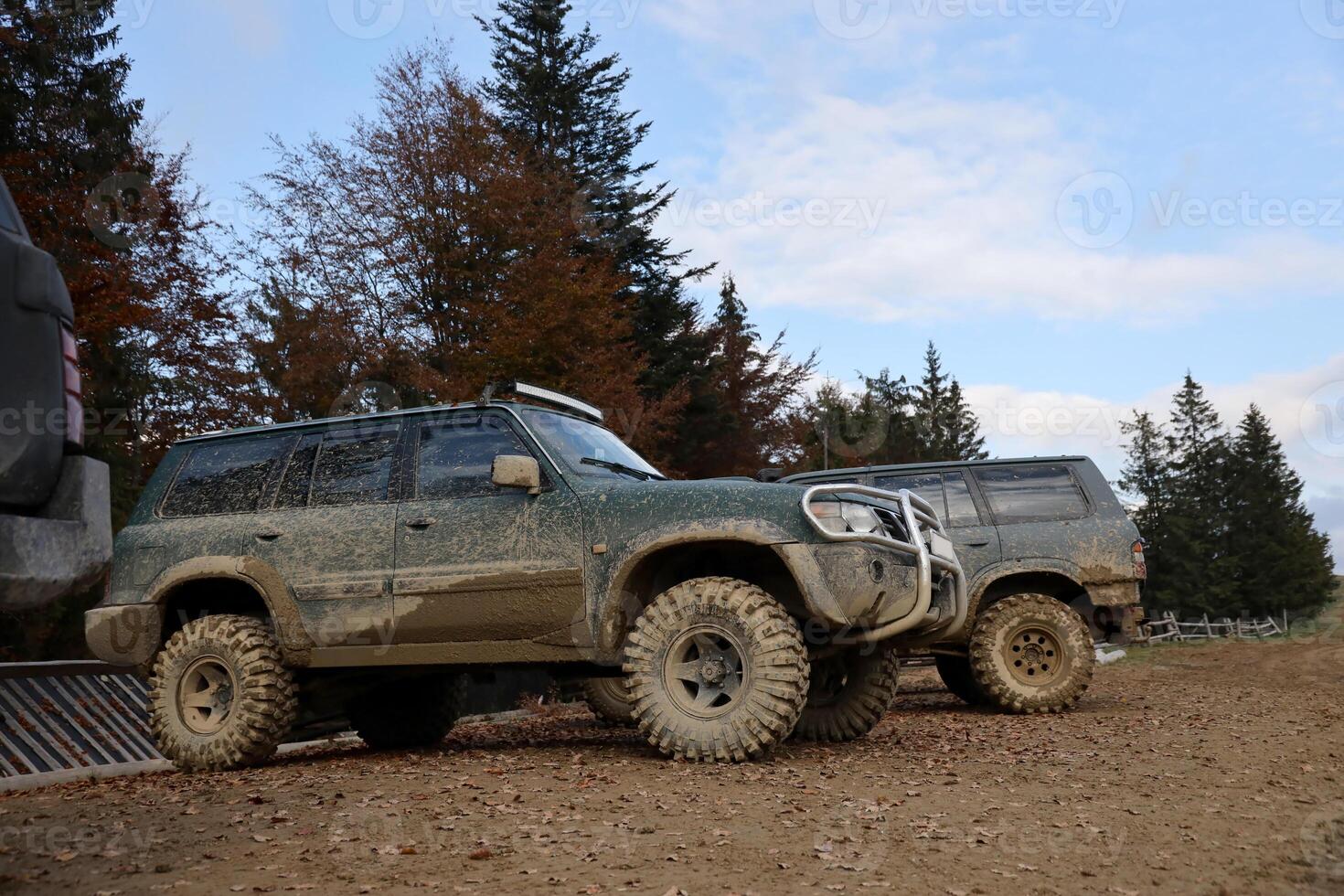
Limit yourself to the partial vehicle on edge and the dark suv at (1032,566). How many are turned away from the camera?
1

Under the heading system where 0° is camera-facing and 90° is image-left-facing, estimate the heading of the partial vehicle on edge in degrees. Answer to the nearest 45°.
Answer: approximately 180°

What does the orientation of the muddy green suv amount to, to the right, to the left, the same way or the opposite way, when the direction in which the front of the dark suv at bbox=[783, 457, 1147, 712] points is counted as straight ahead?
the opposite way

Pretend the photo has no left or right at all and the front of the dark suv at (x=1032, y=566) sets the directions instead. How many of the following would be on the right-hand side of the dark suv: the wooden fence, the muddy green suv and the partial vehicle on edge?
1

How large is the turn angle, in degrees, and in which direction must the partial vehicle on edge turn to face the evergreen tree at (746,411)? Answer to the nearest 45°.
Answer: approximately 45° to its right

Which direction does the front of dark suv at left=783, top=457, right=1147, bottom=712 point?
to the viewer's left

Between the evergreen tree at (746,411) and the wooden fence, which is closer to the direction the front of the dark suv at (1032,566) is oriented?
the evergreen tree

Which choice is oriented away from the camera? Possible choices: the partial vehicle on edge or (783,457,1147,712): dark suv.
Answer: the partial vehicle on edge

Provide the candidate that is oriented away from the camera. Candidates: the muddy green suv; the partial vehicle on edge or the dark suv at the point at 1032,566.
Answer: the partial vehicle on edge
